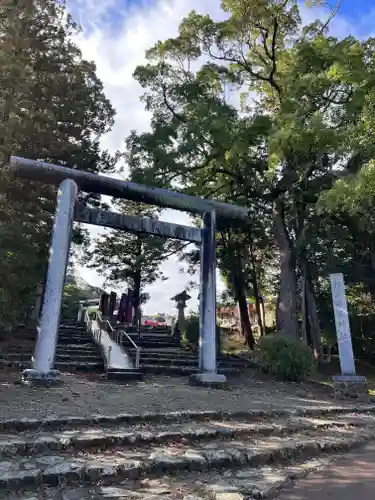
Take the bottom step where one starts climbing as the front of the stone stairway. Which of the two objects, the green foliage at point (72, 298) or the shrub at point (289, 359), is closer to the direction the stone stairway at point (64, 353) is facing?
the shrub

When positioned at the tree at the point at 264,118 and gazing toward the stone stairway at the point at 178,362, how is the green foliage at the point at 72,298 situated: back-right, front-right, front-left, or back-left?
front-right

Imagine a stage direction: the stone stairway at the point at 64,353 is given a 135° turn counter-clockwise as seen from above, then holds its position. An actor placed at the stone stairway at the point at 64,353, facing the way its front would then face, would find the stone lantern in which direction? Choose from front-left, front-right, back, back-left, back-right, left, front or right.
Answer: front

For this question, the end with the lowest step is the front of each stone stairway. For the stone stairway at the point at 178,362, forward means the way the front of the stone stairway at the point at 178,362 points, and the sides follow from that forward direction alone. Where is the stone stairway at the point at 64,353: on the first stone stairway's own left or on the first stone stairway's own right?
on the first stone stairway's own right

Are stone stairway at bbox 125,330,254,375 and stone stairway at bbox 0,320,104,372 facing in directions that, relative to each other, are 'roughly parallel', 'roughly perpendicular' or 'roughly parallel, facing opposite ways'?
roughly parallel

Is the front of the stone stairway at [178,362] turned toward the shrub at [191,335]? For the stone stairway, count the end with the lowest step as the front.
no

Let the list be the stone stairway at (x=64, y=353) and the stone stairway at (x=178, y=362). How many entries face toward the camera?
2

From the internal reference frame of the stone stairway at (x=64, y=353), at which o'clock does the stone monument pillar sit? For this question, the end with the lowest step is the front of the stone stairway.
The stone monument pillar is roughly at 10 o'clock from the stone stairway.

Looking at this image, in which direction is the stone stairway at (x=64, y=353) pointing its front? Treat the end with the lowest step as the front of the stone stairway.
toward the camera

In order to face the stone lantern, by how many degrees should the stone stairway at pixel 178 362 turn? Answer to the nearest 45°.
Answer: approximately 180°

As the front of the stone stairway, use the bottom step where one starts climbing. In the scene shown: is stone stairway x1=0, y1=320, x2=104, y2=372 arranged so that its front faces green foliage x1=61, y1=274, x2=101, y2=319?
no

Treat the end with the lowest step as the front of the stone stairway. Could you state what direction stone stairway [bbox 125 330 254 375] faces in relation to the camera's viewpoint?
facing the viewer
